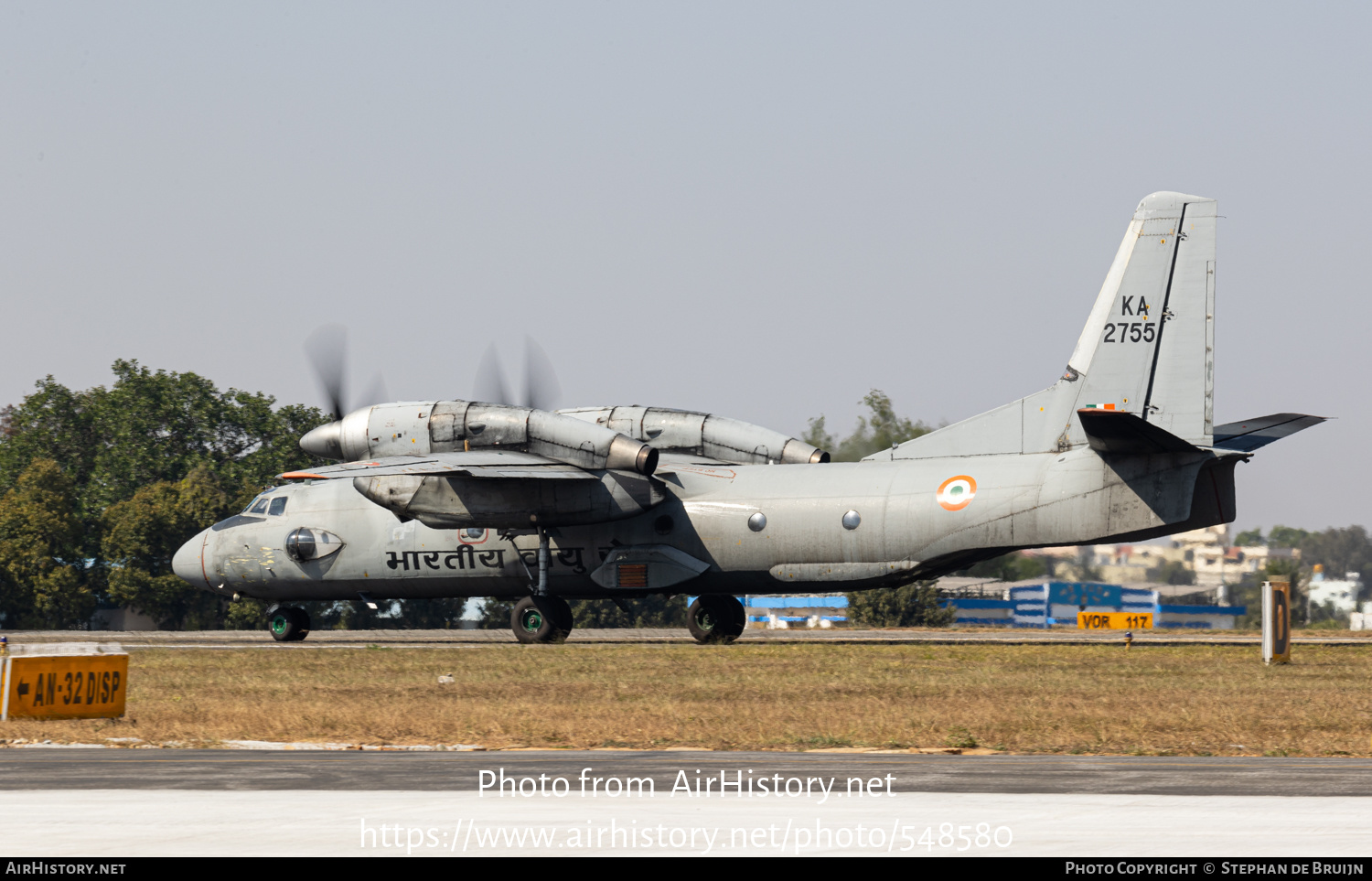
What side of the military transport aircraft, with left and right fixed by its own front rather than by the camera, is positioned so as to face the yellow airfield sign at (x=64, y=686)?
left

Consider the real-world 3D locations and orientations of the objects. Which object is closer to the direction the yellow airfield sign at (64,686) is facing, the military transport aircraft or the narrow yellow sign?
the narrow yellow sign

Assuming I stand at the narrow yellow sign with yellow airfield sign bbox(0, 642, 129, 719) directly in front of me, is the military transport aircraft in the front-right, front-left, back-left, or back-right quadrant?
front-right

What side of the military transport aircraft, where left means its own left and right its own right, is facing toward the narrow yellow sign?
back

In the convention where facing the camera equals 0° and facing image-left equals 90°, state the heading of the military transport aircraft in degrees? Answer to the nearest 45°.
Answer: approximately 135°

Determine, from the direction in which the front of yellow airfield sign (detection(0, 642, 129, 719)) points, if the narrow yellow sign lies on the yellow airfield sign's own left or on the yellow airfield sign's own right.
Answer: on the yellow airfield sign's own left

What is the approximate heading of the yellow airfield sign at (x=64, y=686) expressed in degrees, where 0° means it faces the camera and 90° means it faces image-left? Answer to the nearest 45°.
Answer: approximately 315°

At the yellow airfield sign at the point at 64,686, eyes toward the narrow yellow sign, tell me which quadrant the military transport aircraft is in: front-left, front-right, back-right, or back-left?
front-left

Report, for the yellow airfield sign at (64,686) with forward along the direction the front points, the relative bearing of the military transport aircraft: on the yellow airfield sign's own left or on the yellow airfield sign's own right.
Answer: on the yellow airfield sign's own left
